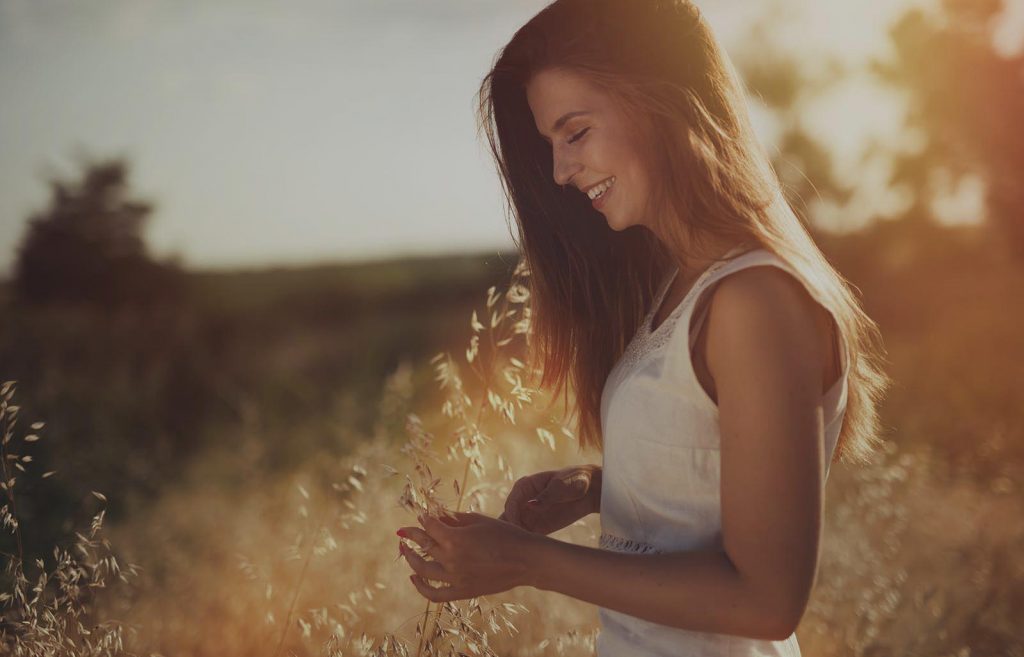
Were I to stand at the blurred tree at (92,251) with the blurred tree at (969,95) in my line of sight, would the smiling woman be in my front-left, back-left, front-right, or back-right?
front-right

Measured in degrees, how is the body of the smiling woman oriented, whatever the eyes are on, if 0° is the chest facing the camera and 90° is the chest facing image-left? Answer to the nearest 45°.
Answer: approximately 90°

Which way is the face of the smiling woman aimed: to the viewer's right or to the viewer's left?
to the viewer's left
